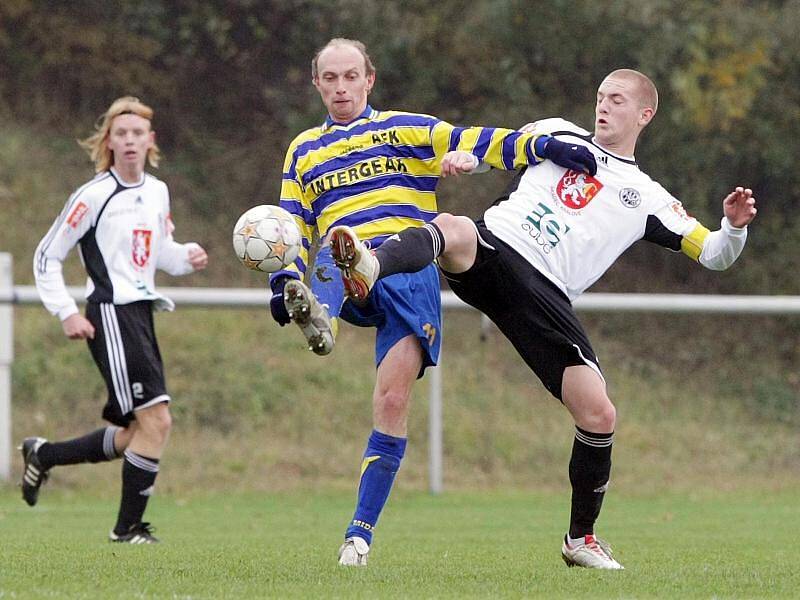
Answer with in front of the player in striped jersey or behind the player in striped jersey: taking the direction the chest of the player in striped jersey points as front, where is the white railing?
behind

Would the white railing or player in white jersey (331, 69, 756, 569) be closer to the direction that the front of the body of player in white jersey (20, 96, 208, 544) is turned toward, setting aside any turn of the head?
the player in white jersey

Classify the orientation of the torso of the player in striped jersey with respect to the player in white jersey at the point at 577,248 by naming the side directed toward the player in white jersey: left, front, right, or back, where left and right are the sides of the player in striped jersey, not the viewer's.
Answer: left

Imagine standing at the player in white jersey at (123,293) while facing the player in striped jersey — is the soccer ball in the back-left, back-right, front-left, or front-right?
front-right

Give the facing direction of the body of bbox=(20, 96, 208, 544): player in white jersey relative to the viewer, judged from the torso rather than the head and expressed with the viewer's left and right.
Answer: facing the viewer and to the right of the viewer

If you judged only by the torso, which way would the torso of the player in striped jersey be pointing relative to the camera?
toward the camera

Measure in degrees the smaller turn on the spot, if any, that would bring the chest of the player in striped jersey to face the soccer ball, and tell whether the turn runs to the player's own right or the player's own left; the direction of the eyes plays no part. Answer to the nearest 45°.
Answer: approximately 45° to the player's own right

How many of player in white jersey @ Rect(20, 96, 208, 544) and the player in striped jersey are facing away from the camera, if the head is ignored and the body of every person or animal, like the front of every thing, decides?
0

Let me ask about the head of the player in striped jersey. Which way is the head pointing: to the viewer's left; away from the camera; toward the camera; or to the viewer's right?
toward the camera

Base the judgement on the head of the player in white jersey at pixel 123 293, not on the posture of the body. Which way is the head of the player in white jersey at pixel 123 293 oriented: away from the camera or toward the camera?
toward the camera

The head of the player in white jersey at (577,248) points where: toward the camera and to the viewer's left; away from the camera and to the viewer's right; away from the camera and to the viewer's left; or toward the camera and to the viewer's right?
toward the camera and to the viewer's left
